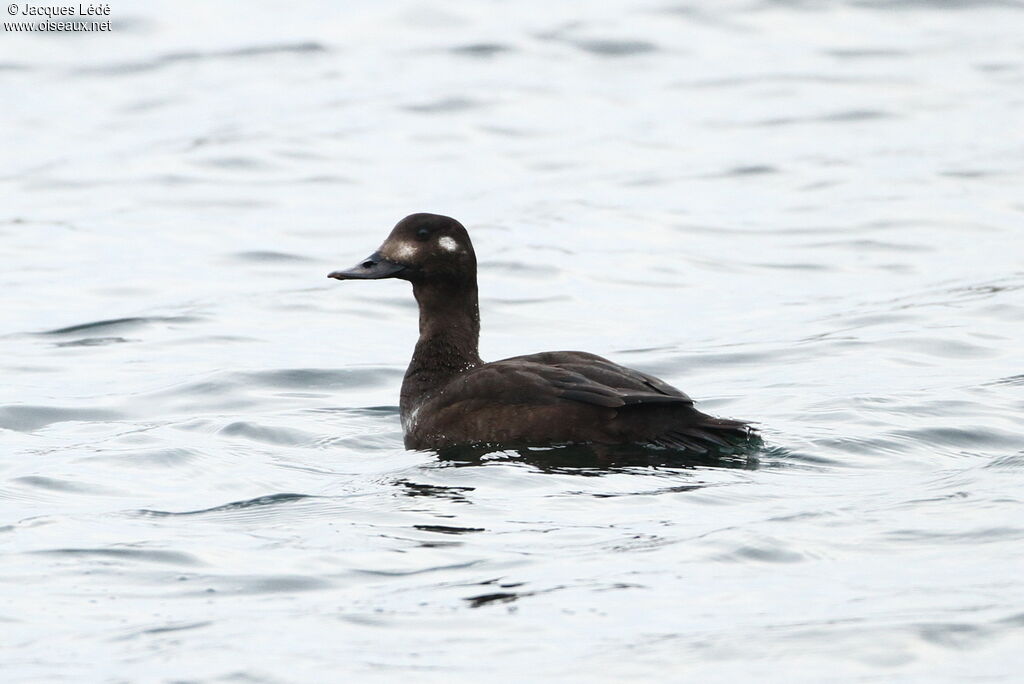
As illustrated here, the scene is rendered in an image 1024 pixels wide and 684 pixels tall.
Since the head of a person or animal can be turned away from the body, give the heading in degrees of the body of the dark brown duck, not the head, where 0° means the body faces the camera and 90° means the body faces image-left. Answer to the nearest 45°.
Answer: approximately 90°
